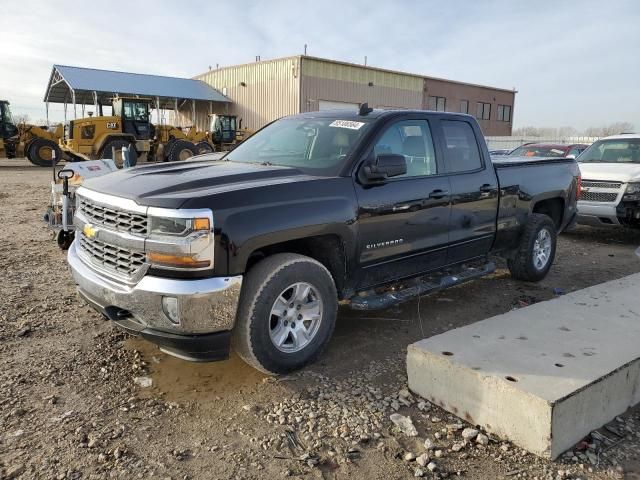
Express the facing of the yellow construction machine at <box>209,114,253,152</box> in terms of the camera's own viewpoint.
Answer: facing to the left of the viewer

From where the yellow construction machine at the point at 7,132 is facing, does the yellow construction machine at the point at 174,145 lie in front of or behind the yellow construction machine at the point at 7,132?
in front

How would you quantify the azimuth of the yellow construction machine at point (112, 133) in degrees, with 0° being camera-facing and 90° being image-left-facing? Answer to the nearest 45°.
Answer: approximately 270°

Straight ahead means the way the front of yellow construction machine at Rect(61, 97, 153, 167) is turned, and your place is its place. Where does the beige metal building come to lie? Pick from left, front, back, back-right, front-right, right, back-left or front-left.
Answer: front-left

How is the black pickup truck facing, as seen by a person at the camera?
facing the viewer and to the left of the viewer

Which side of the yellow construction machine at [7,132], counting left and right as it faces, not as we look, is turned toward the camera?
right

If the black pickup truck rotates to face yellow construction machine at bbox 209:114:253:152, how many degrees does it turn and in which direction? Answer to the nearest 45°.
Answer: approximately 135° to its right

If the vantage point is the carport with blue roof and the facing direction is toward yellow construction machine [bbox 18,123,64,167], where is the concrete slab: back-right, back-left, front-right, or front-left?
front-left
